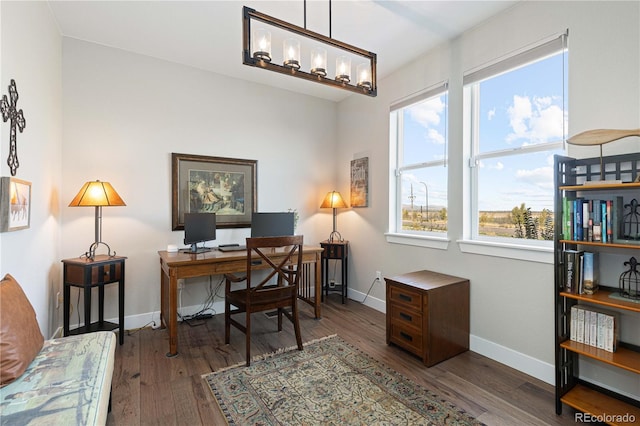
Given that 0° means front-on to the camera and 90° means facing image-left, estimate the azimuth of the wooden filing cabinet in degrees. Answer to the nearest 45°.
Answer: approximately 45°

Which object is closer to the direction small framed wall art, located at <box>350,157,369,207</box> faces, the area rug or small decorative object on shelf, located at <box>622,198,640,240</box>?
the area rug

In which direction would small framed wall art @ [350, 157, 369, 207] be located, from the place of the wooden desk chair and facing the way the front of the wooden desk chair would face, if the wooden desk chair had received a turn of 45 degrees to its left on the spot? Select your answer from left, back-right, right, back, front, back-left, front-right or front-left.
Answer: back-right

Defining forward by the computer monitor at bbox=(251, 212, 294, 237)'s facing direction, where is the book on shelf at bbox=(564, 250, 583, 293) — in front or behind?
in front

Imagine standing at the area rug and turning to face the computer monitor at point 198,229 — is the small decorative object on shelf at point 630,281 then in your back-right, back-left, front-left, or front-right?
back-right

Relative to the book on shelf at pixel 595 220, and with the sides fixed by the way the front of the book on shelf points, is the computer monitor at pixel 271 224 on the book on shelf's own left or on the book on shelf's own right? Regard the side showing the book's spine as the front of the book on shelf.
on the book on shelf's own right

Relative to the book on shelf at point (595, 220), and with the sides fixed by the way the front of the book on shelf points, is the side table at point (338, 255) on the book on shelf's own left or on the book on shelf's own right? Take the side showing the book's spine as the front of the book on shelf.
on the book on shelf's own right

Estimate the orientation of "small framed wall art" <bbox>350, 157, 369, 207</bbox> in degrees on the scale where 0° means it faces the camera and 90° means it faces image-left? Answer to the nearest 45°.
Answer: approximately 45°
